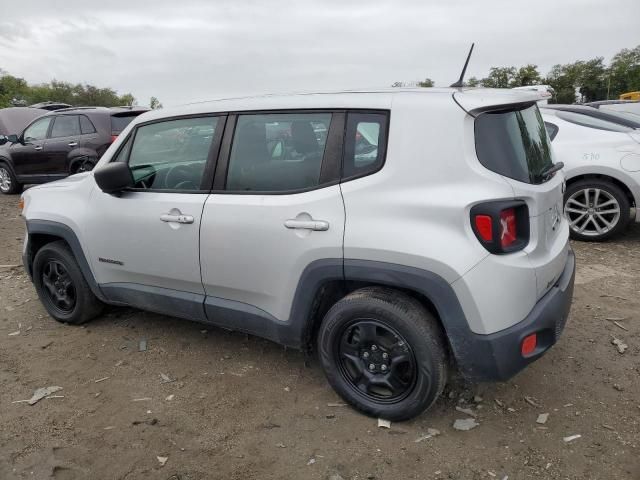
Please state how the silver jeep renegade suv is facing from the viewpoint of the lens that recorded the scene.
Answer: facing away from the viewer and to the left of the viewer

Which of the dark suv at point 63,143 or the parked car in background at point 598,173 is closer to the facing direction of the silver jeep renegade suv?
the dark suv

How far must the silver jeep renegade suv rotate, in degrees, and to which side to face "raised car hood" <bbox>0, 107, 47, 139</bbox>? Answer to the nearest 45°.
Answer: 0° — it already faces it

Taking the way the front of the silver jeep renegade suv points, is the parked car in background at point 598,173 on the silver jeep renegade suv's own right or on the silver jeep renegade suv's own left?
on the silver jeep renegade suv's own right

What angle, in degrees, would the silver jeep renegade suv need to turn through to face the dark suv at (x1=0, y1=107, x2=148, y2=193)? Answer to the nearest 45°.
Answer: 0° — it already faces it

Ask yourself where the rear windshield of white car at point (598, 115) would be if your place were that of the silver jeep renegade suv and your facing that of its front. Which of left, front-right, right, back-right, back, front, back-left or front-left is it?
right

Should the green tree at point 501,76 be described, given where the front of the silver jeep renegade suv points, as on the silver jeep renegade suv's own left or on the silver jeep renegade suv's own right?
on the silver jeep renegade suv's own right

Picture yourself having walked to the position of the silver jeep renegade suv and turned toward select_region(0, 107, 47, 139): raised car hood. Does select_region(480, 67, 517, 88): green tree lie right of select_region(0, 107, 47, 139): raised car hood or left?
right

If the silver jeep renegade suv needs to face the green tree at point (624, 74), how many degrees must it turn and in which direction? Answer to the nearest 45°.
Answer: approximately 90° to its right

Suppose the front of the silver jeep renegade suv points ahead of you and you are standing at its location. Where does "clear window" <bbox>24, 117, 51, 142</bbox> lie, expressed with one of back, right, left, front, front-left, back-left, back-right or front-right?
front
